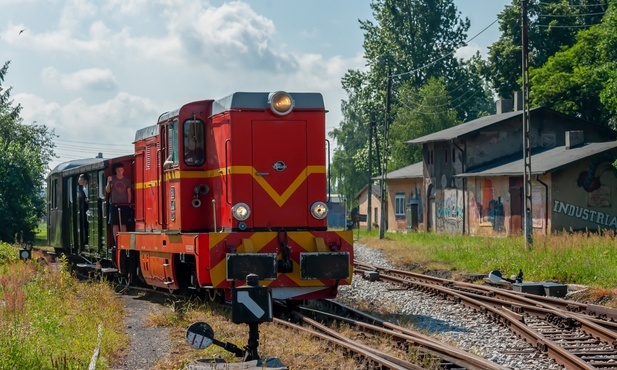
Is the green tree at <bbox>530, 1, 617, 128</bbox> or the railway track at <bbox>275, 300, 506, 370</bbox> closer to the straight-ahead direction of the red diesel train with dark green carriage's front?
the railway track

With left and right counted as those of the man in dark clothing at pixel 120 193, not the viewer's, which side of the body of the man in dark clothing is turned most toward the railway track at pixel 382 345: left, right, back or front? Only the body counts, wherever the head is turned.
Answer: front

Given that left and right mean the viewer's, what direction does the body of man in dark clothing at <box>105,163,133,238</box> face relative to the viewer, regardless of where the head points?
facing the viewer

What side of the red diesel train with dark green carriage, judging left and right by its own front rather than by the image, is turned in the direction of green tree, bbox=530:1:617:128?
left

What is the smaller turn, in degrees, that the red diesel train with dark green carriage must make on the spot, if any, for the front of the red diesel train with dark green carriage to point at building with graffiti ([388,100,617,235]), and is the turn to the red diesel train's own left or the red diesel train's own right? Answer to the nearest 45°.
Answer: approximately 90° to the red diesel train's own left

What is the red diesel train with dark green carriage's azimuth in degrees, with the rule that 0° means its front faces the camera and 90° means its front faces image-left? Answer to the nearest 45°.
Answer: approximately 315°

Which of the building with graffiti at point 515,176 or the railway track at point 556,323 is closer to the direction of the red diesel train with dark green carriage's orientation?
the railway track

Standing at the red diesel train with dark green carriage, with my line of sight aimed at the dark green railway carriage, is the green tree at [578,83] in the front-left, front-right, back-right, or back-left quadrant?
front-right

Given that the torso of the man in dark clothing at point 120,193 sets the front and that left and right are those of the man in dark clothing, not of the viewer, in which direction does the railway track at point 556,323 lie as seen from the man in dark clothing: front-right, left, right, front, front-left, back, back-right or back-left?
front-left

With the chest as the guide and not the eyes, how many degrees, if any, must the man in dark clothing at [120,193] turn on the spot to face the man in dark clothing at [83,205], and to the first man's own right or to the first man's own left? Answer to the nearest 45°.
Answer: approximately 180°

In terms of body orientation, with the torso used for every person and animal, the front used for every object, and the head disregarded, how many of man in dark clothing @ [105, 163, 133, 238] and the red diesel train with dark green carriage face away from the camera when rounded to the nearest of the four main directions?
0
